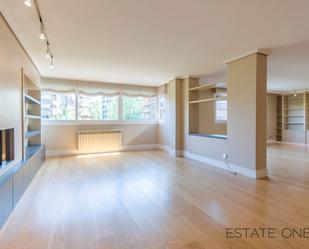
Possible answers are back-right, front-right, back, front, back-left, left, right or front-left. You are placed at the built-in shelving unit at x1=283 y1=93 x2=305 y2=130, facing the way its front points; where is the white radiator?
front-right

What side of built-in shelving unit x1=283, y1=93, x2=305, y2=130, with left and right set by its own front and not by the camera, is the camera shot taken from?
front

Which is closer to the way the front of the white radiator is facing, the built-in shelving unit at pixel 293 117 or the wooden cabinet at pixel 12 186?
the wooden cabinet

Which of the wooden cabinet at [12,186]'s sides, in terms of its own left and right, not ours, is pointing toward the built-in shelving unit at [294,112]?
front

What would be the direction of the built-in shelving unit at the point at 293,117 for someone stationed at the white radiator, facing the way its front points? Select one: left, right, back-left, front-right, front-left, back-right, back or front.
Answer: left

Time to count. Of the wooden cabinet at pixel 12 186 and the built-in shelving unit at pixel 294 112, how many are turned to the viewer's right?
1

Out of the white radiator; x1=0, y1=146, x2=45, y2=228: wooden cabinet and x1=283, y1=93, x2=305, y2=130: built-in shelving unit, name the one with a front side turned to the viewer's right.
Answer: the wooden cabinet

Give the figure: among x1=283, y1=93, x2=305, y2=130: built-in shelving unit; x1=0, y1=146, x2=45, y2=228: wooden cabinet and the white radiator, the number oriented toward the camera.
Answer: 2

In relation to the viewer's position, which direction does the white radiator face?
facing the viewer

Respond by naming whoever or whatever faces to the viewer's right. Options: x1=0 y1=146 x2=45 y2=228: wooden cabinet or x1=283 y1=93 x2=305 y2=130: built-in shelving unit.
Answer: the wooden cabinet

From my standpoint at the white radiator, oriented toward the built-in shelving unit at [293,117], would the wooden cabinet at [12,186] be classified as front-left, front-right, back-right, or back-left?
back-right

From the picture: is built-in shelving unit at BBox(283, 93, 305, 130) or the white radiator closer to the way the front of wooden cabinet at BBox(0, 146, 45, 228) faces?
the built-in shelving unit

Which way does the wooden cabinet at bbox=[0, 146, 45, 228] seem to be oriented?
to the viewer's right

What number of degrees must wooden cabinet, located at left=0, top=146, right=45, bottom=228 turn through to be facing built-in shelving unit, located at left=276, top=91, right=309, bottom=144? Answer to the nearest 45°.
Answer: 0° — it already faces it

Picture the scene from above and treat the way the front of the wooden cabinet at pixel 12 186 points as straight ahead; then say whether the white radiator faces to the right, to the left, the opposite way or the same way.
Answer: to the right

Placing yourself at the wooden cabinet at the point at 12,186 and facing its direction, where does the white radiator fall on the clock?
The white radiator is roughly at 10 o'clock from the wooden cabinet.

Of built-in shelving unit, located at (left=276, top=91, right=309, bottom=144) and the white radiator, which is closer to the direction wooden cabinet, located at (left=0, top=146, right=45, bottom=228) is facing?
the built-in shelving unit
